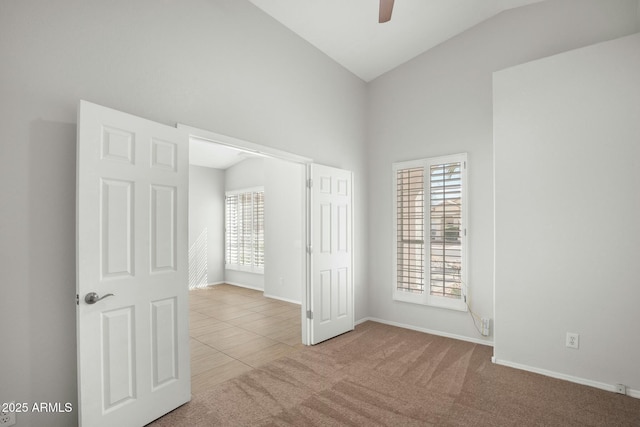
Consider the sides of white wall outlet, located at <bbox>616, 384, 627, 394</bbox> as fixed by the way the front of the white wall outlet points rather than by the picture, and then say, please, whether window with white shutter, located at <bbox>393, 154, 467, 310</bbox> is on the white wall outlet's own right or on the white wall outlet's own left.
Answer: on the white wall outlet's own right

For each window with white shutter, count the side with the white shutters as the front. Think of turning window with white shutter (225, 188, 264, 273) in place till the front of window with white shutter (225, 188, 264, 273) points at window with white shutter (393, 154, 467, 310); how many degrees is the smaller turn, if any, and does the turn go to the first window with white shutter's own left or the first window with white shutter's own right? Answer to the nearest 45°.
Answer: approximately 90° to the first window with white shutter's own left

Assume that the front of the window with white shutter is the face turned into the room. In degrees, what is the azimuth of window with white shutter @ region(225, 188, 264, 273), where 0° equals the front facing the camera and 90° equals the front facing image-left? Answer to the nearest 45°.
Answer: approximately 45°

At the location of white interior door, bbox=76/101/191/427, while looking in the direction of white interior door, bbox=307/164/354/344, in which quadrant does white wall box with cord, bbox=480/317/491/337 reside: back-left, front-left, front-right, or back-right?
front-right

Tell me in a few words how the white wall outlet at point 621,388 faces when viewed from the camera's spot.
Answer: facing the viewer

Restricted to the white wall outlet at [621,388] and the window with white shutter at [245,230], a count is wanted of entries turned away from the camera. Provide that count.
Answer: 0

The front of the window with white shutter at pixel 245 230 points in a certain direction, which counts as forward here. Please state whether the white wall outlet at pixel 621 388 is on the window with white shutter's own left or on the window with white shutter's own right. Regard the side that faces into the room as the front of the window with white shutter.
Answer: on the window with white shutter's own left

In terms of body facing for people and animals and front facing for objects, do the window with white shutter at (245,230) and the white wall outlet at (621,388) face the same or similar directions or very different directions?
same or similar directions

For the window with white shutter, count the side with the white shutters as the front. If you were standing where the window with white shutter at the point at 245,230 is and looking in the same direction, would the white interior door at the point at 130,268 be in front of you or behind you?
in front

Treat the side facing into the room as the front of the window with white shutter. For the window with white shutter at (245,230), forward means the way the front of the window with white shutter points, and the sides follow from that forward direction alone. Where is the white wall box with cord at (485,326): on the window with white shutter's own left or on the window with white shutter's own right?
on the window with white shutter's own left
